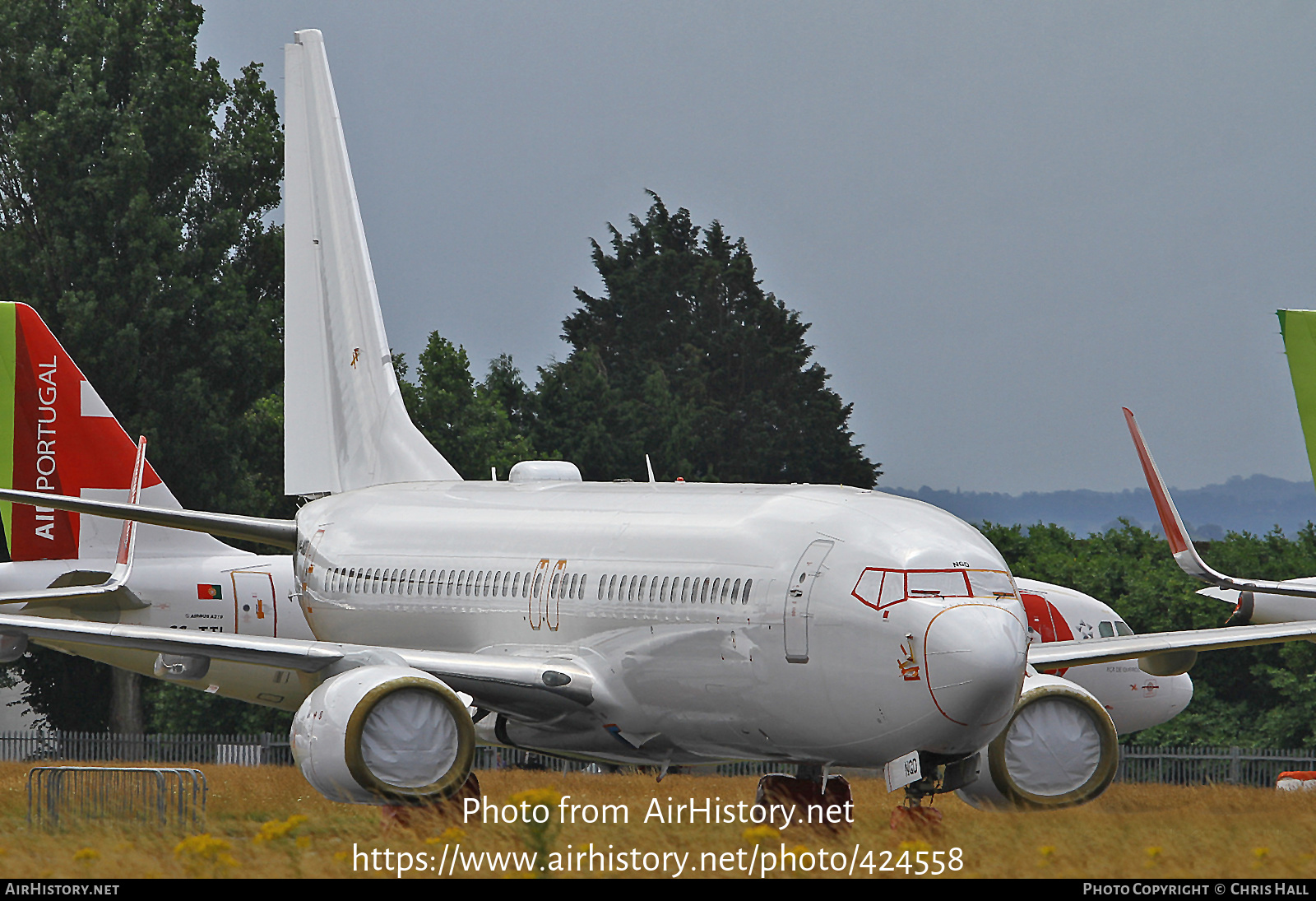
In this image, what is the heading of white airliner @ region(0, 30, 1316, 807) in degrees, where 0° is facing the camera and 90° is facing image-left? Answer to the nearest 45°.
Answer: approximately 315°

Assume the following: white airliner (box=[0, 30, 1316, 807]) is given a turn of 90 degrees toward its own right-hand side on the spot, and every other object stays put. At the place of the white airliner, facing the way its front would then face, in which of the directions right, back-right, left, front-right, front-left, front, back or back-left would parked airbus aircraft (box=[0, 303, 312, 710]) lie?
right

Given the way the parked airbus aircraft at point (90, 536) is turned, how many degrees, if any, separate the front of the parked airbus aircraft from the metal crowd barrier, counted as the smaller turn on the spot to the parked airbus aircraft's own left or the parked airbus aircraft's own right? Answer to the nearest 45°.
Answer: approximately 90° to the parked airbus aircraft's own right

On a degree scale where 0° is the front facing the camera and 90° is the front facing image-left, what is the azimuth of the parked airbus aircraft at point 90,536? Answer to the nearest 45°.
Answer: approximately 270°
